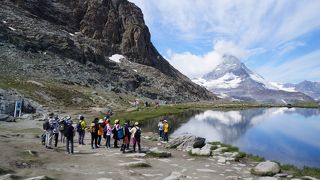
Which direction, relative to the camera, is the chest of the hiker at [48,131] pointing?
to the viewer's right

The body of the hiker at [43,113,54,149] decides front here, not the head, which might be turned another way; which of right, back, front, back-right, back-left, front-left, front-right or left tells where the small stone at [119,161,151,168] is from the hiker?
front-right

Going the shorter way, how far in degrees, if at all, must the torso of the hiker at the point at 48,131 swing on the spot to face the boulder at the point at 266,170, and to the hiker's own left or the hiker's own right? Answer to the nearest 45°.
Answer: approximately 45° to the hiker's own right

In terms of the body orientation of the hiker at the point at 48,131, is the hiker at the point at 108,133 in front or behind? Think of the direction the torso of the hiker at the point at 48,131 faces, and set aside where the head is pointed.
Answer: in front

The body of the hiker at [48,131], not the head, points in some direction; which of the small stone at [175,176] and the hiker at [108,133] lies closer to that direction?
the hiker

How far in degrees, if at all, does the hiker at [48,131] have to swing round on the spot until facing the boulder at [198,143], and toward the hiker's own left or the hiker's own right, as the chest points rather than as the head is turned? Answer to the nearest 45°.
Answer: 0° — they already face it

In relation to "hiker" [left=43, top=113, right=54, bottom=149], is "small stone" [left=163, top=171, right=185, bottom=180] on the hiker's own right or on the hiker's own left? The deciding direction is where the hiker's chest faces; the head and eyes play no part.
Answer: on the hiker's own right
